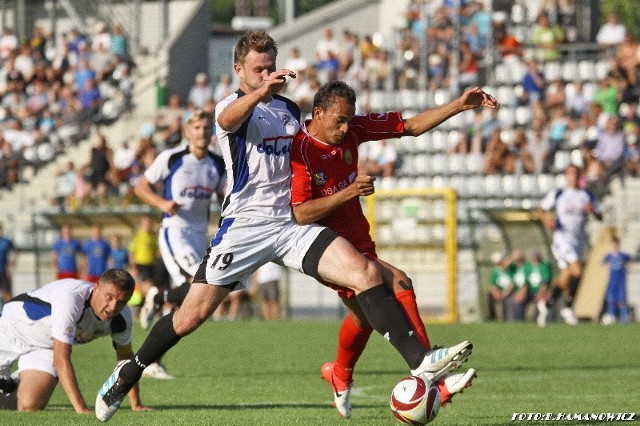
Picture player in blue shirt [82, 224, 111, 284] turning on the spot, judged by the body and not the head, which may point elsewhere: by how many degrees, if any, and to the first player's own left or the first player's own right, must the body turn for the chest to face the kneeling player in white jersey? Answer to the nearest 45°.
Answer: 0° — they already face them

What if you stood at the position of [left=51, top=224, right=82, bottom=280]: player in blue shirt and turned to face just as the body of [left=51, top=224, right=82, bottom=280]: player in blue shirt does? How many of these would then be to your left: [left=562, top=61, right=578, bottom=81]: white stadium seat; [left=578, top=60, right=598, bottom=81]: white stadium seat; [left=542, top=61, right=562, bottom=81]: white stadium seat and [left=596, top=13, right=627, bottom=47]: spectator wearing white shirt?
4

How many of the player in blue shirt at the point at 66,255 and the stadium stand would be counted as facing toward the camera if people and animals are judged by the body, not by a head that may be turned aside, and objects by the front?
2

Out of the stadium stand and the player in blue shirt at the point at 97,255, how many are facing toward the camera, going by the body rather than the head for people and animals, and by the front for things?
2

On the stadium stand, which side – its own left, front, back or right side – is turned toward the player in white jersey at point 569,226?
front

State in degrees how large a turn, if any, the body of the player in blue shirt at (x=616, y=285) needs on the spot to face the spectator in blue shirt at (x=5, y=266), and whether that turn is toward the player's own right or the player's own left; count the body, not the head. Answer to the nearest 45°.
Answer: approximately 90° to the player's own right
